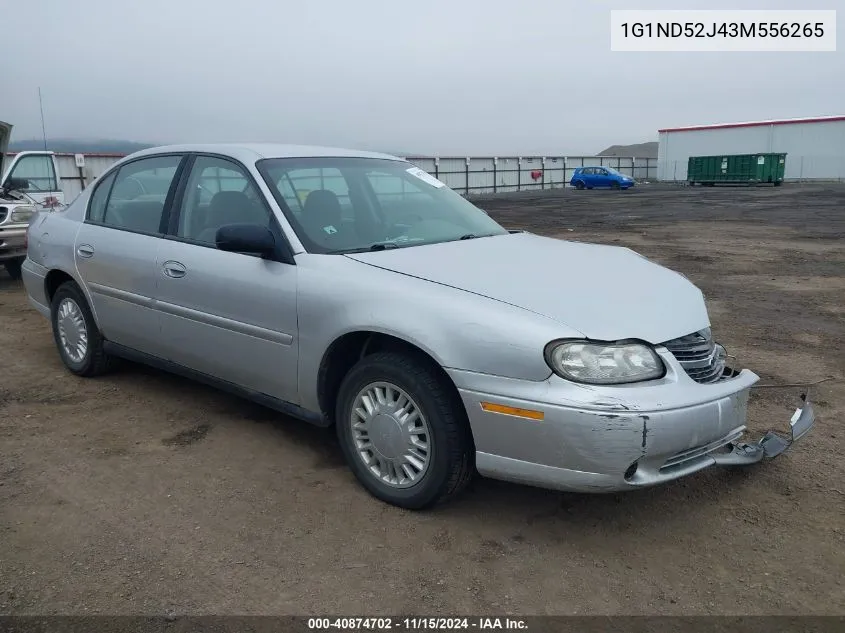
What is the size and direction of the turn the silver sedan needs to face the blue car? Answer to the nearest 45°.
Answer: approximately 135° to its left

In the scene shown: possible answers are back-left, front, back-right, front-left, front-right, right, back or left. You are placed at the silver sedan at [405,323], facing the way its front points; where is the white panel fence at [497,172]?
back-left

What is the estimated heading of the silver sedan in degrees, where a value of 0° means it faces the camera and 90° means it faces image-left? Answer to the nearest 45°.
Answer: approximately 315°

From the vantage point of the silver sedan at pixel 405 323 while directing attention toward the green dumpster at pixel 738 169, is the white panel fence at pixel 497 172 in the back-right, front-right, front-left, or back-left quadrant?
front-left

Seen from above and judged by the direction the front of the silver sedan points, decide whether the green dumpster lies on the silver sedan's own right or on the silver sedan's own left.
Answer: on the silver sedan's own left
